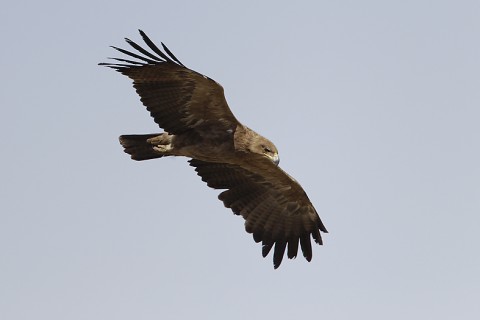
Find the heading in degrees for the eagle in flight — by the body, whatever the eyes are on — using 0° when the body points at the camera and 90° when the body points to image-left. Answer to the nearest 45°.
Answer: approximately 270°
